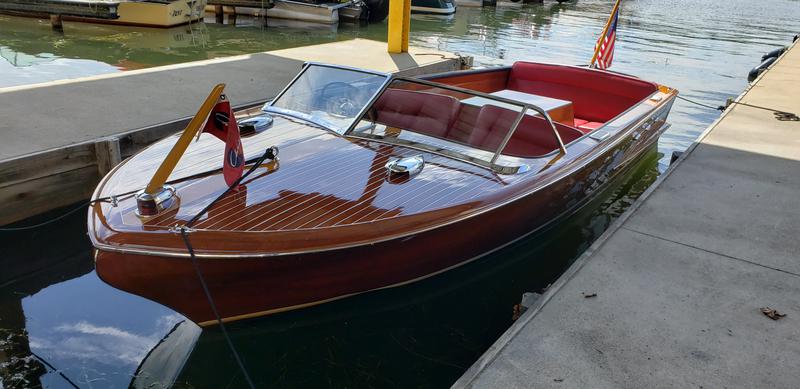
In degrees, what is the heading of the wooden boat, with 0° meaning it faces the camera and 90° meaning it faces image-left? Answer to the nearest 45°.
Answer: approximately 45°

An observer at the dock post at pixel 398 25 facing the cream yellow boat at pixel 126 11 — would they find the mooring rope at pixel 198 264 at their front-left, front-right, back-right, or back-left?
back-left

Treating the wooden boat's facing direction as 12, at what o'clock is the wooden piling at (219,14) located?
The wooden piling is roughly at 4 o'clock from the wooden boat.

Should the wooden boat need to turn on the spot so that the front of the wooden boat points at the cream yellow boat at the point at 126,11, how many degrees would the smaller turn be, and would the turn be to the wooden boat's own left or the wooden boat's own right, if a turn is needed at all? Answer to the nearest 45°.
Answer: approximately 90° to the wooden boat's own right

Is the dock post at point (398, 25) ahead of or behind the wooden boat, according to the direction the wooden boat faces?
behind
